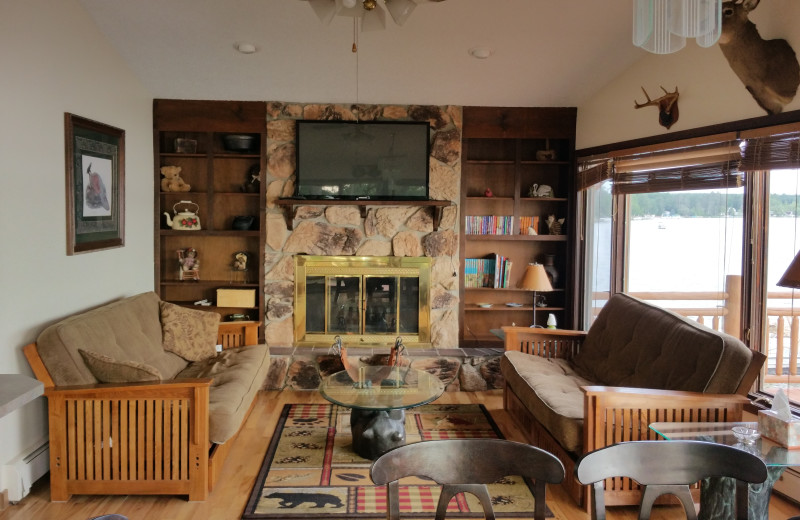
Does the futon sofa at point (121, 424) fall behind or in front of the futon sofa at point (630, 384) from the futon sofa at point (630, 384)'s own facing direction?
in front

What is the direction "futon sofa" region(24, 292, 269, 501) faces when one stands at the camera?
facing to the right of the viewer

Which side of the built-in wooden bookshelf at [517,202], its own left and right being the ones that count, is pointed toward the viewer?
front

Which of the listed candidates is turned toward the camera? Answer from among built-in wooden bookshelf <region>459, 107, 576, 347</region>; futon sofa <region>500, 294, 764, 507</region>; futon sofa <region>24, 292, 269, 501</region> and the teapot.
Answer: the built-in wooden bookshelf

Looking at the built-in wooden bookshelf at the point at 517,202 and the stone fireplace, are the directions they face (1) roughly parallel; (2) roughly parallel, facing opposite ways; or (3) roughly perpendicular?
roughly parallel

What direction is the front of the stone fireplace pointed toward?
toward the camera

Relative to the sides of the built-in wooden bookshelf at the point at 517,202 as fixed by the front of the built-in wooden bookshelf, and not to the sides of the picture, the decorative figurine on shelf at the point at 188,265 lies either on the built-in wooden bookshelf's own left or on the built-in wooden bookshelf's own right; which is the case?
on the built-in wooden bookshelf's own right

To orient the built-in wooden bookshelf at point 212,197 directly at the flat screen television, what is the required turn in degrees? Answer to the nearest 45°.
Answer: approximately 45° to its left

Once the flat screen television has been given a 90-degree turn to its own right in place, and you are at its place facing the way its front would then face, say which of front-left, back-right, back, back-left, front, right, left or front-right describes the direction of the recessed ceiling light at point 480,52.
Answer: back-left

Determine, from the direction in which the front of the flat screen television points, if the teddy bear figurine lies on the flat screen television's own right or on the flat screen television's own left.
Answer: on the flat screen television's own right

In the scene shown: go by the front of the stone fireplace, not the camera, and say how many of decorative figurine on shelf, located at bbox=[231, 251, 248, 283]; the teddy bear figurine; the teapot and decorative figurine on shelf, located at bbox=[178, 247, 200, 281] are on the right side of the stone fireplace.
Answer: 4

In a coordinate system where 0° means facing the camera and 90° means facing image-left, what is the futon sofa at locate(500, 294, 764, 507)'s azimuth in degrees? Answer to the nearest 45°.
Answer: approximately 90°

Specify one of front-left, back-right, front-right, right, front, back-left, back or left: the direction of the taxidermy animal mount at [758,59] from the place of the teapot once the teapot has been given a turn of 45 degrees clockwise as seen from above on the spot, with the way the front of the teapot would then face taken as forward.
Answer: back

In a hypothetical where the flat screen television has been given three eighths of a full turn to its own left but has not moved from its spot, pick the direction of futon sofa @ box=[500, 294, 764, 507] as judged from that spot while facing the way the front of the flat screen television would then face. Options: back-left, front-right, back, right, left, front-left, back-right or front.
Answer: right

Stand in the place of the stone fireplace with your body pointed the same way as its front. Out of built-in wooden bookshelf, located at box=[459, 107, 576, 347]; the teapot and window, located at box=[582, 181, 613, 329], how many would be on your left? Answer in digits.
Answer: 2

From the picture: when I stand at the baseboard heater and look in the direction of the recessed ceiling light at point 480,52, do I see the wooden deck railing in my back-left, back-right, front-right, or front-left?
front-right

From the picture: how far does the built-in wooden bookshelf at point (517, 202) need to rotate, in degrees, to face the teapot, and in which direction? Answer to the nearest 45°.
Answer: approximately 90° to its right

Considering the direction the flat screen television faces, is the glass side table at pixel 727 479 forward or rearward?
forward
